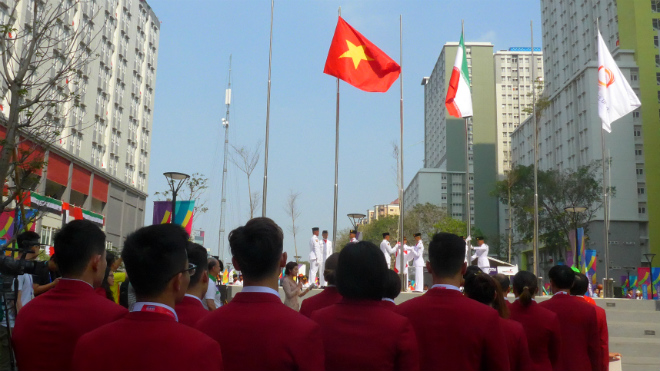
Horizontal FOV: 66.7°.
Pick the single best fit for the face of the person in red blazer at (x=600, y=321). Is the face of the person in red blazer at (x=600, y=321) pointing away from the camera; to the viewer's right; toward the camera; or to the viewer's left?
away from the camera

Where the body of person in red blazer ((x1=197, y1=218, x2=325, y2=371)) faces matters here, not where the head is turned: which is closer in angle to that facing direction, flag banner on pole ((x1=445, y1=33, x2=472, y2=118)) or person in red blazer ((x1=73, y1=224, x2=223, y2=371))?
the flag banner on pole

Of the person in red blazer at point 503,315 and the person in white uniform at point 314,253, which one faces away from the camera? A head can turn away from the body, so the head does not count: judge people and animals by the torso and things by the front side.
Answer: the person in red blazer

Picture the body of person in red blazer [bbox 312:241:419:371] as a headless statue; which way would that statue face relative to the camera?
away from the camera

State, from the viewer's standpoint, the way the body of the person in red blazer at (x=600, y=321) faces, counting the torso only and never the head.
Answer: away from the camera

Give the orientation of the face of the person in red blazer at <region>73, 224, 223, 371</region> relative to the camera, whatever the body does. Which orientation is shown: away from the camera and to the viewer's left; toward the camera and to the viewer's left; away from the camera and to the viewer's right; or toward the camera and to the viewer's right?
away from the camera and to the viewer's right

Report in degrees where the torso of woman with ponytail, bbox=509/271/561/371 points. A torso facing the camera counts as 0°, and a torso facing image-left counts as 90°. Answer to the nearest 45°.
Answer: approximately 180°

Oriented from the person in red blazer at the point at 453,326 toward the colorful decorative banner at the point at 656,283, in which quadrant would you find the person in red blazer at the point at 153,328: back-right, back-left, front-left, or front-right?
back-left

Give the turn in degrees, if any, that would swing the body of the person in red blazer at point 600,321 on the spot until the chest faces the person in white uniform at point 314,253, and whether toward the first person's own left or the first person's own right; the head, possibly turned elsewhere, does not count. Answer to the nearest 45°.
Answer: approximately 45° to the first person's own left

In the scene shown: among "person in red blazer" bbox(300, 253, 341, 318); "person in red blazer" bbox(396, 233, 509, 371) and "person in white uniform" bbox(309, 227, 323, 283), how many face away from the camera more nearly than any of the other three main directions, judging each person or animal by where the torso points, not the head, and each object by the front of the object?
2

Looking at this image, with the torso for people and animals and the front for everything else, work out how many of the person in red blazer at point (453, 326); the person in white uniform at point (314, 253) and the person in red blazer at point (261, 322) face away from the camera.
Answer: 2

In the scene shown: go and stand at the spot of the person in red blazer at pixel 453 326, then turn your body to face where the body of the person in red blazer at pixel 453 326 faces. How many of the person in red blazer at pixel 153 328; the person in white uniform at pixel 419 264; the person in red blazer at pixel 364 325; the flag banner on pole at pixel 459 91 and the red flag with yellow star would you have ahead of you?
3
